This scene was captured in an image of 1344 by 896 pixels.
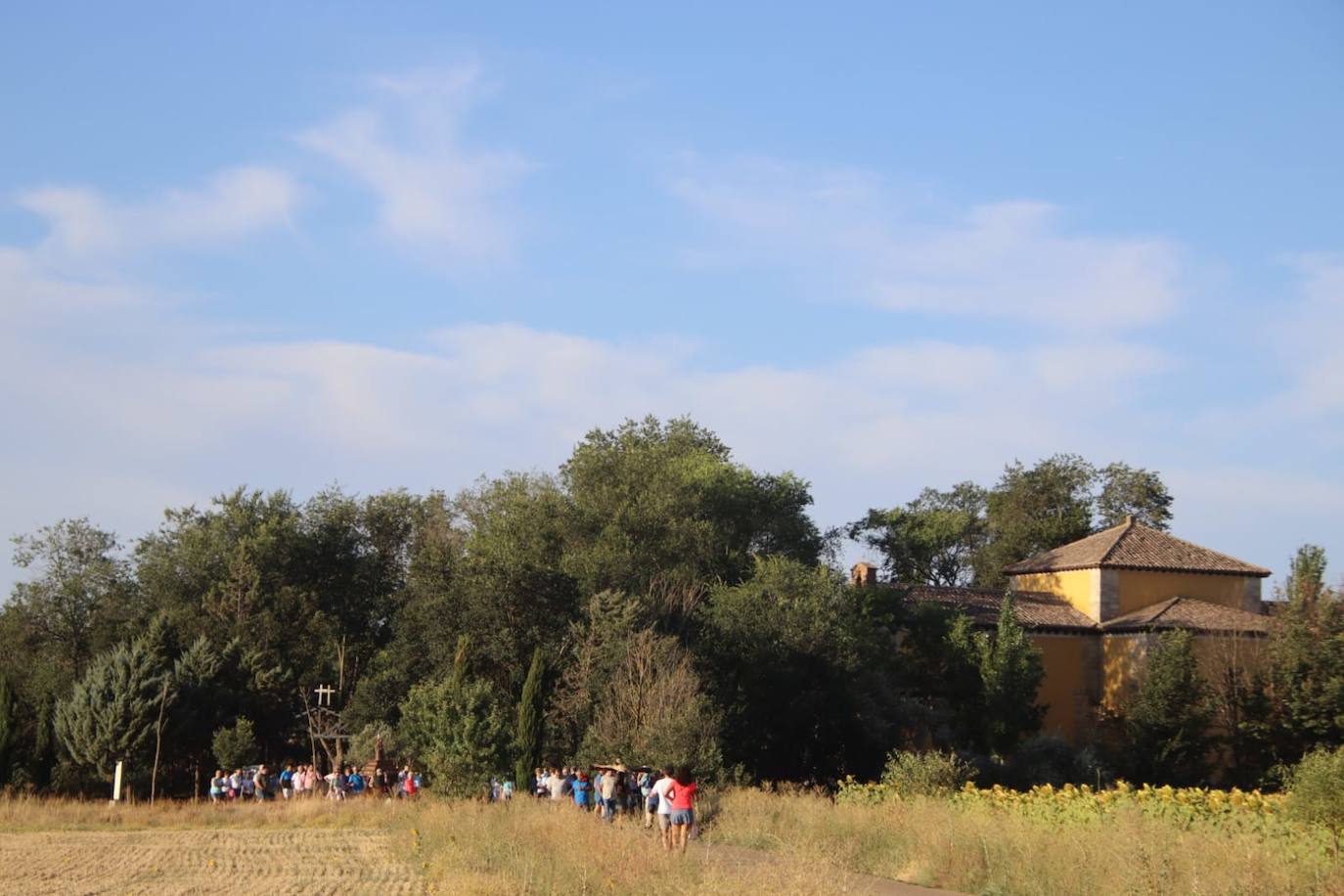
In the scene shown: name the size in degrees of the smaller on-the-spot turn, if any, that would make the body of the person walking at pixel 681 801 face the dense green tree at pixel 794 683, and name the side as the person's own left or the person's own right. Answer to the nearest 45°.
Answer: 0° — they already face it

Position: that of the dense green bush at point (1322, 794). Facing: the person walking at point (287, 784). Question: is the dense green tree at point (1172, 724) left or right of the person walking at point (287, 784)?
right

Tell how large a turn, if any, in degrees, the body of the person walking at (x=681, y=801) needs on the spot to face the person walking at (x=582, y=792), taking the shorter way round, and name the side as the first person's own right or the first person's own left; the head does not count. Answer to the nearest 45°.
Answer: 0° — they already face them

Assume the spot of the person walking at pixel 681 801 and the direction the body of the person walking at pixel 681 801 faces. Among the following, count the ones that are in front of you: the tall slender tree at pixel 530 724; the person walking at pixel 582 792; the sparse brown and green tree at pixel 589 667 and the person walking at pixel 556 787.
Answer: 4

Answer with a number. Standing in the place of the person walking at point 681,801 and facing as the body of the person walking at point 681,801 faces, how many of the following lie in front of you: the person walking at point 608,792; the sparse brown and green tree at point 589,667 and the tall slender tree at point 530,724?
3

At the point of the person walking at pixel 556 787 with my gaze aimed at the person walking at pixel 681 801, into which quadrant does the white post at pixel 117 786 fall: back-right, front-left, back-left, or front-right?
back-right

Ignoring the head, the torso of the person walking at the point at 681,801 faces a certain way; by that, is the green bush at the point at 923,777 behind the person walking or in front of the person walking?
in front

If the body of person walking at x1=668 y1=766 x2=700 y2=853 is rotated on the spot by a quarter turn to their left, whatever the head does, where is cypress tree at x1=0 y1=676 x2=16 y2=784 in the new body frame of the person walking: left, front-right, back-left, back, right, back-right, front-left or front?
front-right

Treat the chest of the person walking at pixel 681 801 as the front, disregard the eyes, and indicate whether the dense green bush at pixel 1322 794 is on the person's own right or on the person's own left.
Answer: on the person's own right

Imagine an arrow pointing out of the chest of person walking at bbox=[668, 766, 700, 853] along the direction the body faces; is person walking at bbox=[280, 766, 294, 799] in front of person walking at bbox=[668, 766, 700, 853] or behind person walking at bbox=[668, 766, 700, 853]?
in front

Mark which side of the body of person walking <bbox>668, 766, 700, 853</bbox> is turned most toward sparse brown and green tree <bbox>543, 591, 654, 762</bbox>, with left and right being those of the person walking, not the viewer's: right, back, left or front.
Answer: front

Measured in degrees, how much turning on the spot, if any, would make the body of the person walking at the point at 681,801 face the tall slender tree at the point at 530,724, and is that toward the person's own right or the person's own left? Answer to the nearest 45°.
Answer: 0° — they already face it

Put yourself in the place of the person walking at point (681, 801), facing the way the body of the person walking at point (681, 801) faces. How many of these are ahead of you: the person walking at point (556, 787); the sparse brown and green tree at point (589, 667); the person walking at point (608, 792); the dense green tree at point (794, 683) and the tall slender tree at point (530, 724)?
5

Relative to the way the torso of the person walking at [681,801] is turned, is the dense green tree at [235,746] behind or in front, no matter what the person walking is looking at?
in front

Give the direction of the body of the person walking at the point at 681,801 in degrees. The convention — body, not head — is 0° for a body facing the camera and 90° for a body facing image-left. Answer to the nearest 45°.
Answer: approximately 180°
